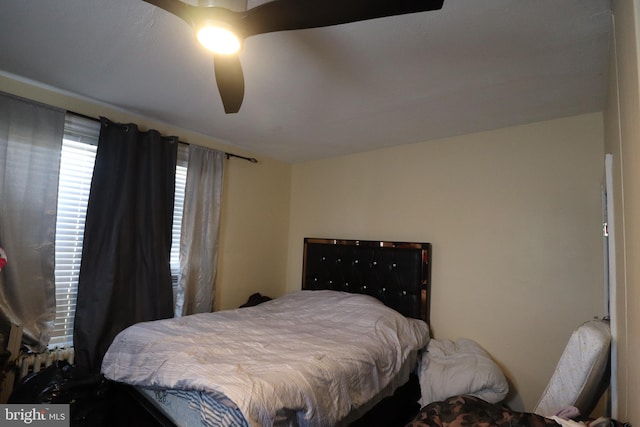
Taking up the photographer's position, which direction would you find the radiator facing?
facing the viewer and to the right of the viewer

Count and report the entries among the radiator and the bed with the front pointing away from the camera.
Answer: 0

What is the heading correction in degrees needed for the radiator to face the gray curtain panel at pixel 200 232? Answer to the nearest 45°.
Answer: approximately 45° to its left

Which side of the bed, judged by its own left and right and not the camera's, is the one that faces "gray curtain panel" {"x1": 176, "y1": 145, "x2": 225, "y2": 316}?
right

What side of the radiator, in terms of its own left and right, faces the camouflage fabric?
front

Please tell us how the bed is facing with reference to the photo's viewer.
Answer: facing the viewer and to the left of the viewer

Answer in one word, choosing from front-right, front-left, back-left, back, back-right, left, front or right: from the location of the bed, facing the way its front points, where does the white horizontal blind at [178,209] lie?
right

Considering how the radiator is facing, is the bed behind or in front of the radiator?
in front
